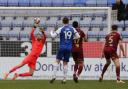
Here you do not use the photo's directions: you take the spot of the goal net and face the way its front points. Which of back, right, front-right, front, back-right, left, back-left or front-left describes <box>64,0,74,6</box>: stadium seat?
back

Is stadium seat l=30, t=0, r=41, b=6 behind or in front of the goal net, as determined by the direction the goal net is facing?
behind

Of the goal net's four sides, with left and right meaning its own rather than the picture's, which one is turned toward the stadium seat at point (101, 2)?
back

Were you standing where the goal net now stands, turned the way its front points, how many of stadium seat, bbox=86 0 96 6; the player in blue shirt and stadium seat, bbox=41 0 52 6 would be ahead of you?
1

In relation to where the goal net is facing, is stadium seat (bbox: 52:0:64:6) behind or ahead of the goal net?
behind
